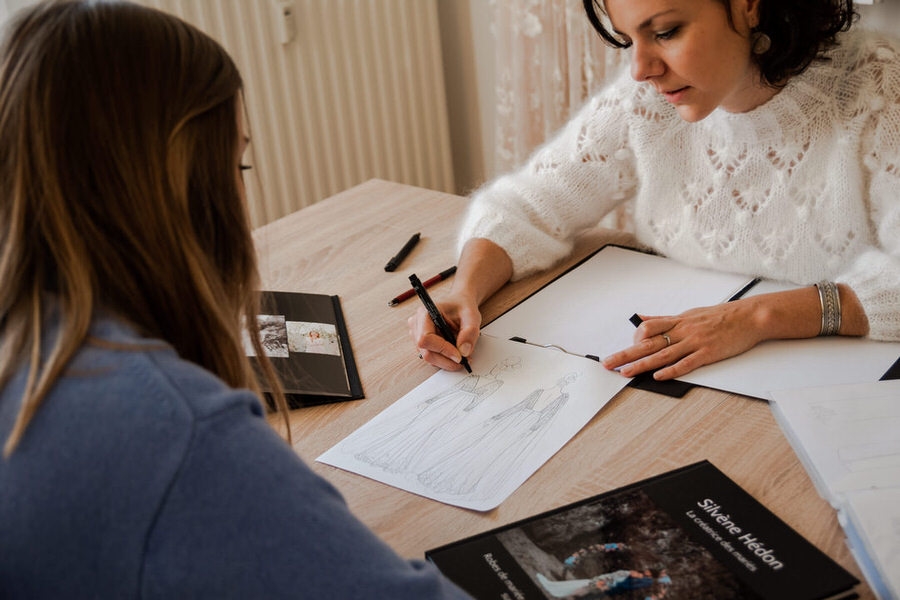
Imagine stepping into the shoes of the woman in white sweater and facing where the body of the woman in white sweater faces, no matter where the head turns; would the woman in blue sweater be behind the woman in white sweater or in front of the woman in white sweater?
in front

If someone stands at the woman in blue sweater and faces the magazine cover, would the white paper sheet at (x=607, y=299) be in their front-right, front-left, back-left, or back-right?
front-left

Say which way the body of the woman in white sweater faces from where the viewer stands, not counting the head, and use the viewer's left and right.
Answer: facing the viewer and to the left of the viewer

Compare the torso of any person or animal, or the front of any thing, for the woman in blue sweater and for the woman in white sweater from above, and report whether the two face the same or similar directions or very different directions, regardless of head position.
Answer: very different directions

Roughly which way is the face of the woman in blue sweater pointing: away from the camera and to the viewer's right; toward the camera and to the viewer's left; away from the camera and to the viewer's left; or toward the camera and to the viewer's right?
away from the camera and to the viewer's right

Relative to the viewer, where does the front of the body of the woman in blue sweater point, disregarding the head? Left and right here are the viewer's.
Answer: facing away from the viewer and to the right of the viewer

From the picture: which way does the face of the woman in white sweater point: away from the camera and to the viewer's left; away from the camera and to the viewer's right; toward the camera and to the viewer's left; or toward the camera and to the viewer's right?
toward the camera and to the viewer's left

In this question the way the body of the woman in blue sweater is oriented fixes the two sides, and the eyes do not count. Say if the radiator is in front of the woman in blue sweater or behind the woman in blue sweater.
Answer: in front
